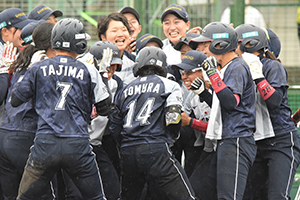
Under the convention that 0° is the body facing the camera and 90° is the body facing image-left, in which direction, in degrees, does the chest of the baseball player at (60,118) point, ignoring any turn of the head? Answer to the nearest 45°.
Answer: approximately 180°

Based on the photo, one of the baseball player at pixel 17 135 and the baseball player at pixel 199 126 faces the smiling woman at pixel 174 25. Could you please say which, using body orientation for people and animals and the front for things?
the baseball player at pixel 17 135

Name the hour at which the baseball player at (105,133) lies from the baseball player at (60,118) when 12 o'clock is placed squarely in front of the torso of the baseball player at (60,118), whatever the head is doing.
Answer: the baseball player at (105,133) is roughly at 1 o'clock from the baseball player at (60,118).

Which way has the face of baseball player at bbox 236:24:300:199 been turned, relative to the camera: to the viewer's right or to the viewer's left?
to the viewer's left

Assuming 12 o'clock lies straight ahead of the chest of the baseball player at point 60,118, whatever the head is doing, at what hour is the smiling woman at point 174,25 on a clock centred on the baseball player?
The smiling woman is roughly at 1 o'clock from the baseball player.

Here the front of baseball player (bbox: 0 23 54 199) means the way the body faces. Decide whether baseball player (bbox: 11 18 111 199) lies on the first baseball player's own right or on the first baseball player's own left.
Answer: on the first baseball player's own right

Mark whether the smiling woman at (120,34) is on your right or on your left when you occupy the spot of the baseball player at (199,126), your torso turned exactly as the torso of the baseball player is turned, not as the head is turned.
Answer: on your right

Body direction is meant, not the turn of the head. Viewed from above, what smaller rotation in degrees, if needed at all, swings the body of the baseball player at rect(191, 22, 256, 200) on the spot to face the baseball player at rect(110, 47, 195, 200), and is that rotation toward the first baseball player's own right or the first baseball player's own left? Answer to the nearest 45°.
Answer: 0° — they already face them

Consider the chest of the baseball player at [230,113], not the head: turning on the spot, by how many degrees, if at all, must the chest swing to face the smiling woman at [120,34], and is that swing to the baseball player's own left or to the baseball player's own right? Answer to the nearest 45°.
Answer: approximately 45° to the baseball player's own right

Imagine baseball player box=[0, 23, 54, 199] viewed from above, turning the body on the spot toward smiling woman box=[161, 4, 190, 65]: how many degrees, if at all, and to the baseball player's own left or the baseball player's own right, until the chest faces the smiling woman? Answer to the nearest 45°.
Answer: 0° — they already face them

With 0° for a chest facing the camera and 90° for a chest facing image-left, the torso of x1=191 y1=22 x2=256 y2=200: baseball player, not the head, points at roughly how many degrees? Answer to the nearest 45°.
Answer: approximately 90°

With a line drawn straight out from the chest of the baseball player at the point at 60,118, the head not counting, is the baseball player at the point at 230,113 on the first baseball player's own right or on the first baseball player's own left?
on the first baseball player's own right

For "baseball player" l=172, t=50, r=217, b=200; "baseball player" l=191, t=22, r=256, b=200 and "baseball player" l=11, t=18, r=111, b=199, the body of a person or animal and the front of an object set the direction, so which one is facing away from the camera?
"baseball player" l=11, t=18, r=111, b=199

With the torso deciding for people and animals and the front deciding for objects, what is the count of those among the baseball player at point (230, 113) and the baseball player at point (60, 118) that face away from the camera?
1
